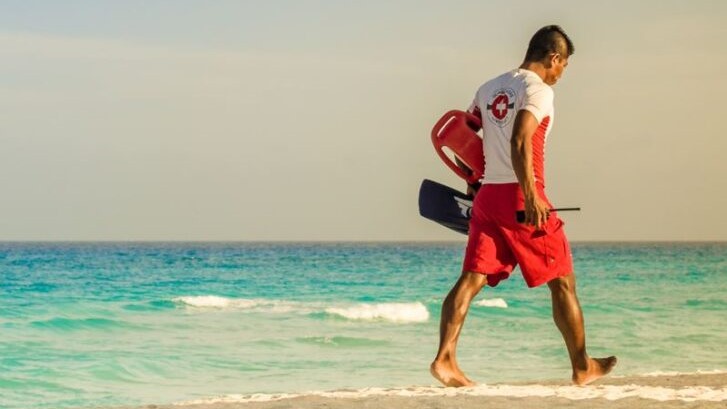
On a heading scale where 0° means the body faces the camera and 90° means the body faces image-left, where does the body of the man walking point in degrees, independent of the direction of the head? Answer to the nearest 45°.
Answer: approximately 225°
